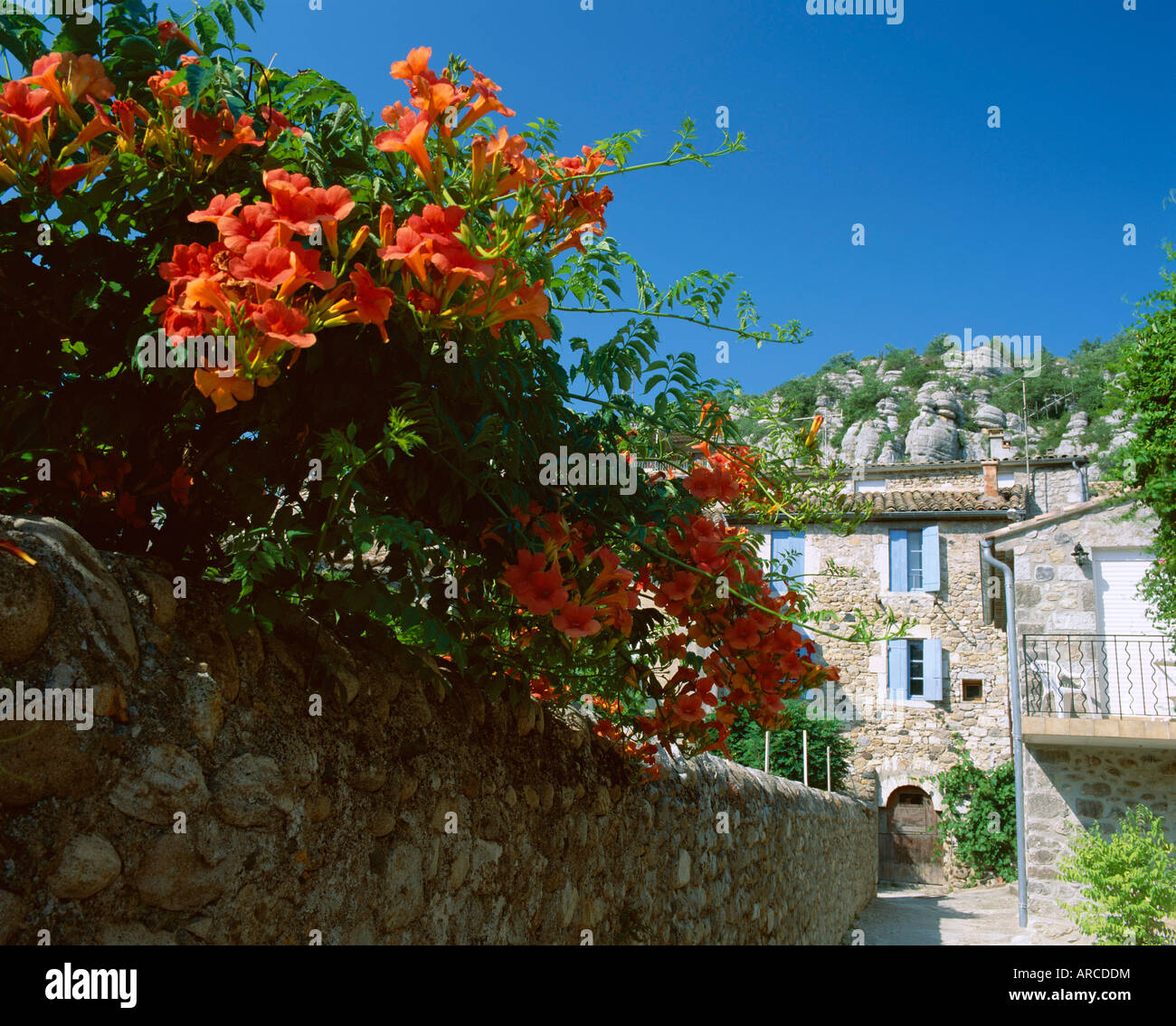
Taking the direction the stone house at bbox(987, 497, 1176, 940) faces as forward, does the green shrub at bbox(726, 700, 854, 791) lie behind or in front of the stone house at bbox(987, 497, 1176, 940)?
behind

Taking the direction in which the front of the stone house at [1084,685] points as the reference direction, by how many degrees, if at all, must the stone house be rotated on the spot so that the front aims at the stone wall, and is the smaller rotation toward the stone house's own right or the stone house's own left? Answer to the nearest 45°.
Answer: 0° — it already faces it

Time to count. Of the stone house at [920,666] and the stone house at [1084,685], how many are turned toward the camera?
2

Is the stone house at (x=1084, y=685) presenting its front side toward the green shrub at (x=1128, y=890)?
yes

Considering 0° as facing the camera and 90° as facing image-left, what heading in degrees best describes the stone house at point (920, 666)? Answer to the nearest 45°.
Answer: approximately 0°

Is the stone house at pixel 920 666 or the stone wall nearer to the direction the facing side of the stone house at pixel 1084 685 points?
the stone wall

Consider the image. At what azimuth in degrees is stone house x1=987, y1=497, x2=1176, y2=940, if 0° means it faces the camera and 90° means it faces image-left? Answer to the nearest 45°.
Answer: approximately 0°

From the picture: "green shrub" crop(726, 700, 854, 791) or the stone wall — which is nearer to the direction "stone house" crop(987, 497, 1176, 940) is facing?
the stone wall
